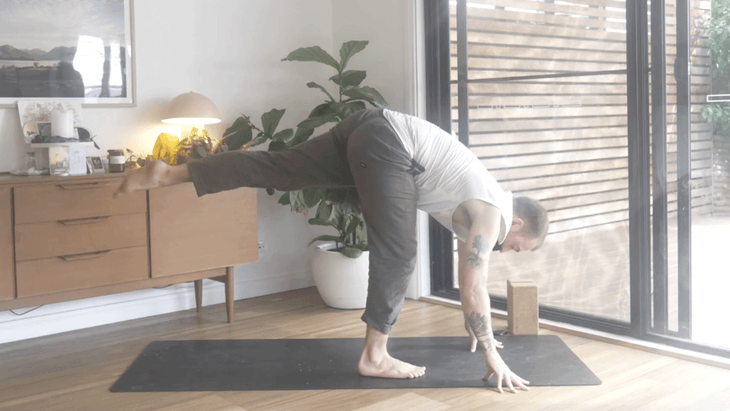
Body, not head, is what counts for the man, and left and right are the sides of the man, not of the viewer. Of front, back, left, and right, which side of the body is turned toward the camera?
right

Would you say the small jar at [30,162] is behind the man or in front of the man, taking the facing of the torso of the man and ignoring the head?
behind

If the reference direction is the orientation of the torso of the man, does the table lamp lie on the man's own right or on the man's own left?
on the man's own left

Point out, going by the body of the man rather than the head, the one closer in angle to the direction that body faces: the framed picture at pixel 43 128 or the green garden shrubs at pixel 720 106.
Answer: the green garden shrubs
